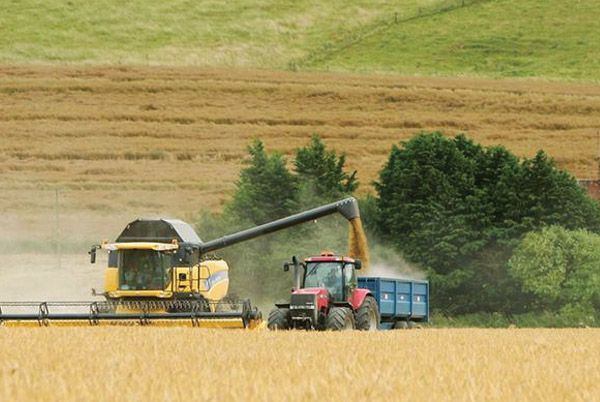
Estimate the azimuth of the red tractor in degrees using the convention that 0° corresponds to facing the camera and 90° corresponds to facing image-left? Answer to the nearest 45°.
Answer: approximately 45°

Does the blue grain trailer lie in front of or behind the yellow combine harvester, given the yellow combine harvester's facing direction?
behind

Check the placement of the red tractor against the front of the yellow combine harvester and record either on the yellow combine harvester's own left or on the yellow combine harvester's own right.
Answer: on the yellow combine harvester's own left

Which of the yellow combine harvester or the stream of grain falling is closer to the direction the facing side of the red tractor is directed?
the yellow combine harvester

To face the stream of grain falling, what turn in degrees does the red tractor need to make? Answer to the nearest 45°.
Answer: approximately 135° to its right

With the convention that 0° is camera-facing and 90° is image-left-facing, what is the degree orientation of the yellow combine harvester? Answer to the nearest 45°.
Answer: approximately 45°
